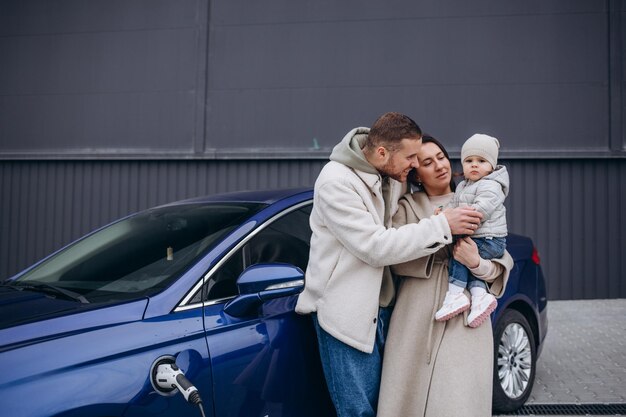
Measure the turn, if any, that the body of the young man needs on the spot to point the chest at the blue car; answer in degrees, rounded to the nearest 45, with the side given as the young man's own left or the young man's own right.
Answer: approximately 180°

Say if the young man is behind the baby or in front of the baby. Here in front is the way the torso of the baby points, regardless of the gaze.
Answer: in front

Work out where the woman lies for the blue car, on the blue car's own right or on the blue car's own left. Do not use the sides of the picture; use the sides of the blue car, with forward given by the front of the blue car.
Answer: on the blue car's own left

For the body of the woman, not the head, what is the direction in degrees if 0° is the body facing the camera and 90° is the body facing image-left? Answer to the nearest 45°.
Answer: approximately 0°
